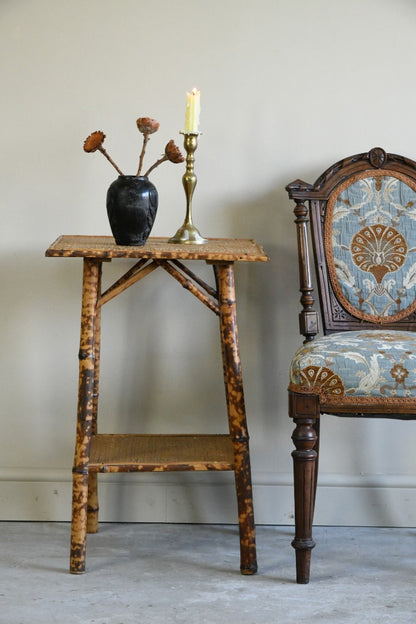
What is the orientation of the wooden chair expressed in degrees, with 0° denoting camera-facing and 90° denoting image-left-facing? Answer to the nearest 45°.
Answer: approximately 0°

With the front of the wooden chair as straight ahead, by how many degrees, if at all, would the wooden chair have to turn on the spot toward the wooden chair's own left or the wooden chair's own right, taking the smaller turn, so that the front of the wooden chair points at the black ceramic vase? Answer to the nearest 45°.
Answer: approximately 45° to the wooden chair's own right

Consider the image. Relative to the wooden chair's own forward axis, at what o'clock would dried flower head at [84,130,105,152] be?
The dried flower head is roughly at 2 o'clock from the wooden chair.

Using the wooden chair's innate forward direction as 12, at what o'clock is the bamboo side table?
The bamboo side table is roughly at 2 o'clock from the wooden chair.
